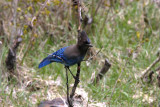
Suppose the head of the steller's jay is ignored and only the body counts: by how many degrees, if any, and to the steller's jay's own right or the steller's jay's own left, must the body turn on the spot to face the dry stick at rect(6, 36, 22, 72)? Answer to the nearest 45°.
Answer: approximately 135° to the steller's jay's own left

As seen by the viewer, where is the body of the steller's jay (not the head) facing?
to the viewer's right
